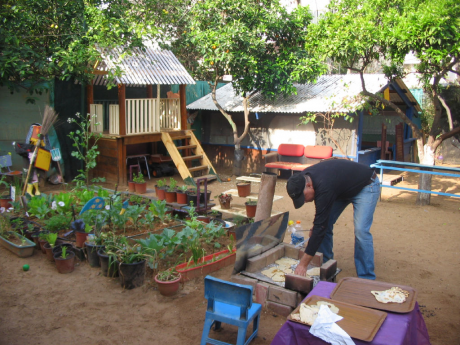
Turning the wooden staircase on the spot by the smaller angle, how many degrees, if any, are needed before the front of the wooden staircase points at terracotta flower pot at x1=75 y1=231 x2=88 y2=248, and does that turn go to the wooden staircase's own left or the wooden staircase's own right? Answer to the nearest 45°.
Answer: approximately 45° to the wooden staircase's own right

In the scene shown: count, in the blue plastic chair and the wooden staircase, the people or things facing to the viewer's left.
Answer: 0

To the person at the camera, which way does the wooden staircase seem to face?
facing the viewer and to the right of the viewer

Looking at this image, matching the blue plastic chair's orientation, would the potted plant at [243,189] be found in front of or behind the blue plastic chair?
in front

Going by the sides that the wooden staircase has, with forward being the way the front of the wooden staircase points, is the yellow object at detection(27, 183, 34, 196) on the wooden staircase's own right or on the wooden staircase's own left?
on the wooden staircase's own right

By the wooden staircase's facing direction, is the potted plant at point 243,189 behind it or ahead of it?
ahead

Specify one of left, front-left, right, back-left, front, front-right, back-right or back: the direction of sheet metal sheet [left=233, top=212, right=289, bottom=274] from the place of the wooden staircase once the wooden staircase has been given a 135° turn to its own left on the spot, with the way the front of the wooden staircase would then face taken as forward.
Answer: back

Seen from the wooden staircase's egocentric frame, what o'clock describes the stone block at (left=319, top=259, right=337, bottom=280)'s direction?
The stone block is roughly at 1 o'clock from the wooden staircase.

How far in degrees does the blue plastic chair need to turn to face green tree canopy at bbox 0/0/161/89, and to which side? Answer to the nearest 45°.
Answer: approximately 90° to its left

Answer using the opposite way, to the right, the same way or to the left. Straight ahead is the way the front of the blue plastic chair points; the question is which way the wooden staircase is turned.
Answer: to the right

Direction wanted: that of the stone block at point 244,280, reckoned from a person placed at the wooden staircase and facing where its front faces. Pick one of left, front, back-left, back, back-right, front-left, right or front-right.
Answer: front-right

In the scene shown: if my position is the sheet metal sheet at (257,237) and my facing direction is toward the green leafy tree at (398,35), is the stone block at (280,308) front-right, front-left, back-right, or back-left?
back-right
